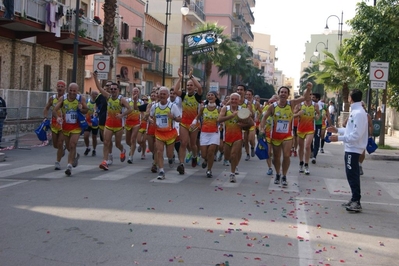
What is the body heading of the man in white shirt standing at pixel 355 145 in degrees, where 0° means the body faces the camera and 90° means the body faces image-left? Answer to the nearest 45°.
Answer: approximately 90°

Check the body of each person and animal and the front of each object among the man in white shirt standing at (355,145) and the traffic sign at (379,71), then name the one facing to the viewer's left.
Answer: the man in white shirt standing

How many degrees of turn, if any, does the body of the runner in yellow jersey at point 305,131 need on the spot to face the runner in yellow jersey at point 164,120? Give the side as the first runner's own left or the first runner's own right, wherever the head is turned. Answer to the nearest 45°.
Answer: approximately 45° to the first runner's own right

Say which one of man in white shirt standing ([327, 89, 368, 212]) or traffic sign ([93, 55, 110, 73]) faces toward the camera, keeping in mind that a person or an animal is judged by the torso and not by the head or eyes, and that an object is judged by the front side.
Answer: the traffic sign

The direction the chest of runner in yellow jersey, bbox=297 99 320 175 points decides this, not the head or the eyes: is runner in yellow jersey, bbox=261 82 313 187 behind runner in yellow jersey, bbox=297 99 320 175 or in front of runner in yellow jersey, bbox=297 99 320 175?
in front

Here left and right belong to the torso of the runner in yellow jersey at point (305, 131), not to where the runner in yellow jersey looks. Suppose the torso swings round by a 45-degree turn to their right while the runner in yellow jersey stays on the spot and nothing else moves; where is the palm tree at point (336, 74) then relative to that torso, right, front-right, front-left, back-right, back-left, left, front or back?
back-right

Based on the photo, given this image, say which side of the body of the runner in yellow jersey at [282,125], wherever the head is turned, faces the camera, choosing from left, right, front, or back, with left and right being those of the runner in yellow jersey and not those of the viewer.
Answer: front

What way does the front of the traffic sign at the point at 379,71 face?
toward the camera

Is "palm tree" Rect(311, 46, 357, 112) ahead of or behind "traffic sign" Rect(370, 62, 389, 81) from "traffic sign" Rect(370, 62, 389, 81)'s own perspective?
behind

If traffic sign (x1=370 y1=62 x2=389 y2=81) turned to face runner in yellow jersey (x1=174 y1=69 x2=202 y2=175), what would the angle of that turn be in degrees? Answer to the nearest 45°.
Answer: approximately 45° to its right

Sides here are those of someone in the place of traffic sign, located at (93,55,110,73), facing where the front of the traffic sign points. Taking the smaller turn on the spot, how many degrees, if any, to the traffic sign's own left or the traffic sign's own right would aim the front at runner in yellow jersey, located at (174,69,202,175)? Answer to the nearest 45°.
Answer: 0° — it already faces them

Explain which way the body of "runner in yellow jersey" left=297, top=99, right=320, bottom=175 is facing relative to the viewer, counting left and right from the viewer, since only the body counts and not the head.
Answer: facing the viewer

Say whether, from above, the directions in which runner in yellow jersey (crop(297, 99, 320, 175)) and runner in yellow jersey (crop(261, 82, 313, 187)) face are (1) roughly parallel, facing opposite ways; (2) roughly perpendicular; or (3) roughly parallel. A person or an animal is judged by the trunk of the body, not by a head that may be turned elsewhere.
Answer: roughly parallel

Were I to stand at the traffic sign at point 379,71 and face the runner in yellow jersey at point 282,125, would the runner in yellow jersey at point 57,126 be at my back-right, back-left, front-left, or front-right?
front-right

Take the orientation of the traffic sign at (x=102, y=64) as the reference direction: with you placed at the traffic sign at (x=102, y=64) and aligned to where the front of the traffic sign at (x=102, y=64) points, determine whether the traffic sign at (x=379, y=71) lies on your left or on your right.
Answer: on your left

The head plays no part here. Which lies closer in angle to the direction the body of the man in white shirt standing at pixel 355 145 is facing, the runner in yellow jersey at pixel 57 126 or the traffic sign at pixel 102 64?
the runner in yellow jersey

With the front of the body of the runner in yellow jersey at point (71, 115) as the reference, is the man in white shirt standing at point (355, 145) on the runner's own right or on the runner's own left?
on the runner's own left

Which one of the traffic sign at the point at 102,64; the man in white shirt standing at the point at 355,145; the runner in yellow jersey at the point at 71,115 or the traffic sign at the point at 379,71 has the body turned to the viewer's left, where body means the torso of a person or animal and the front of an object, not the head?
the man in white shirt standing

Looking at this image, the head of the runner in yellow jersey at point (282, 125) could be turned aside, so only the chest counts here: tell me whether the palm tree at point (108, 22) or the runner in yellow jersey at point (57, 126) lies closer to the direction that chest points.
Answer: the runner in yellow jersey
